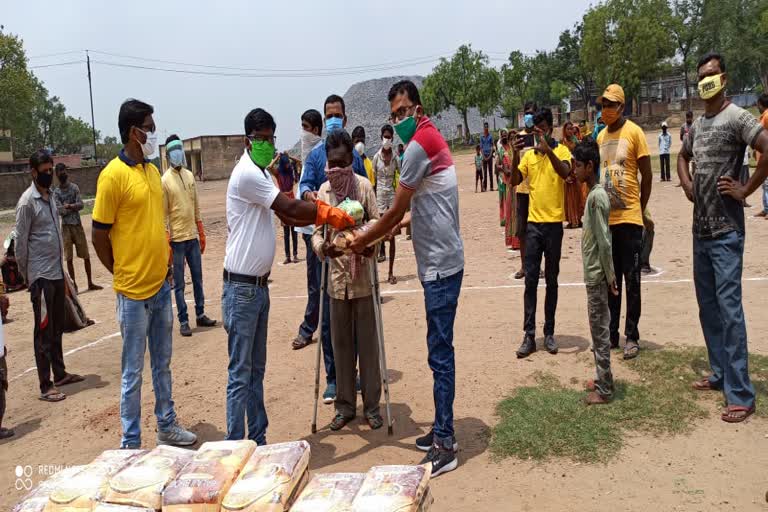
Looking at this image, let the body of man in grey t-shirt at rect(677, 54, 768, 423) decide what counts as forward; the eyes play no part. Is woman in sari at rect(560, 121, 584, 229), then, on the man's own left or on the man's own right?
on the man's own right

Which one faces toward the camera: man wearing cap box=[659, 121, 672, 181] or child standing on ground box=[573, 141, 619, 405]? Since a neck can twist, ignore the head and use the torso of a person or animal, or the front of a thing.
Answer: the man wearing cap

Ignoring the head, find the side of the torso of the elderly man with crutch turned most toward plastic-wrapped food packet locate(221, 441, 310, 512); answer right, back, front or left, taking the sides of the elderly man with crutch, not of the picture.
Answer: front

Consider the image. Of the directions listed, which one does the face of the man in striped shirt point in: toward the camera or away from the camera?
toward the camera

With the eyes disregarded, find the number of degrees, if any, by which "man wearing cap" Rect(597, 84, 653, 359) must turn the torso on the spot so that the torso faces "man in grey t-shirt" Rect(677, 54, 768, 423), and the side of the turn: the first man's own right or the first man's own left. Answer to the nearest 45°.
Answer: approximately 90° to the first man's own left

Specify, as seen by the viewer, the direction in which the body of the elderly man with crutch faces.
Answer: toward the camera

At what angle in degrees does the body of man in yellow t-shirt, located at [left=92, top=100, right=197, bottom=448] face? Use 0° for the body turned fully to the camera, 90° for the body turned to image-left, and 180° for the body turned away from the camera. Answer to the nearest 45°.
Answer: approximately 315°

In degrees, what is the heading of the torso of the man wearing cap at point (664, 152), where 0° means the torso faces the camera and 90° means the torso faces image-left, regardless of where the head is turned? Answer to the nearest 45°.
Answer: approximately 0°

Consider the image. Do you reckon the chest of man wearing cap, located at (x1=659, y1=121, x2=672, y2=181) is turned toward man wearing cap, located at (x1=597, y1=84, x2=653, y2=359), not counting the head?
yes

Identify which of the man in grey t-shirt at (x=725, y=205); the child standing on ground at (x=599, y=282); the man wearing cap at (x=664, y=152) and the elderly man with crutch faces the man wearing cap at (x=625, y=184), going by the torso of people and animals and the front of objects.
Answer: the man wearing cap at (x=664, y=152)

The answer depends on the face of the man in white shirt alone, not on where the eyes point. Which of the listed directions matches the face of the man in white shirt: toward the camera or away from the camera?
toward the camera

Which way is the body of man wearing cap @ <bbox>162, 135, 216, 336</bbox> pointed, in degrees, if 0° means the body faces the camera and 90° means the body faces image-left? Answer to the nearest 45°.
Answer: approximately 315°

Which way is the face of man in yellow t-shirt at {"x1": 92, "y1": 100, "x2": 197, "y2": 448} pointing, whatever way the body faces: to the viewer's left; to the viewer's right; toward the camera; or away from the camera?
to the viewer's right

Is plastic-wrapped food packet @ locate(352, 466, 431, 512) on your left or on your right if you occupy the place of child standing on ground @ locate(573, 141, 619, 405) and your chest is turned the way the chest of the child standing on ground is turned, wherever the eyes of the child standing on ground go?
on your left
